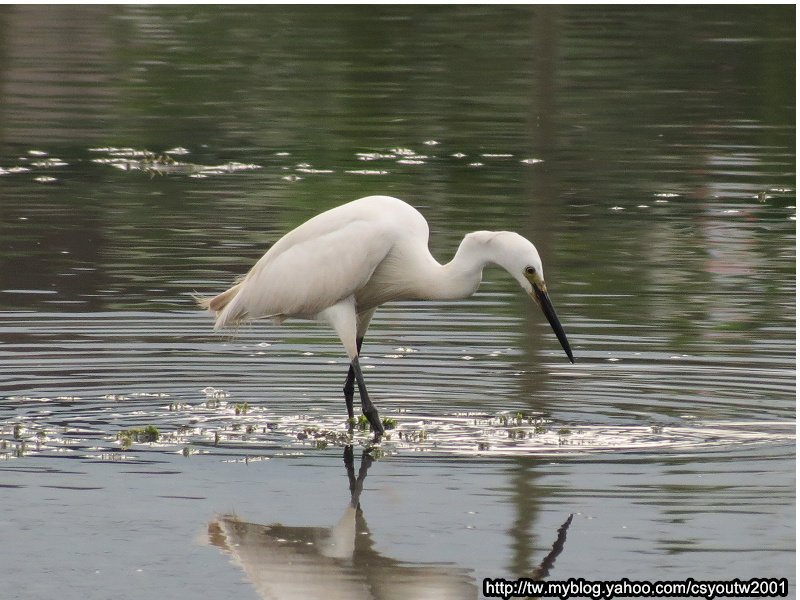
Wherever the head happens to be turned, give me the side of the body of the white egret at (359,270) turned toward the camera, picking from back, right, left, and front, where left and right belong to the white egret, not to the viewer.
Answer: right
